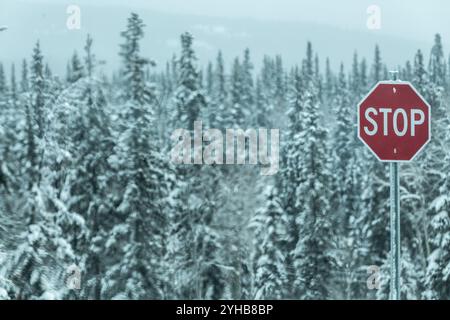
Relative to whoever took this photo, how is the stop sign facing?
facing the viewer
